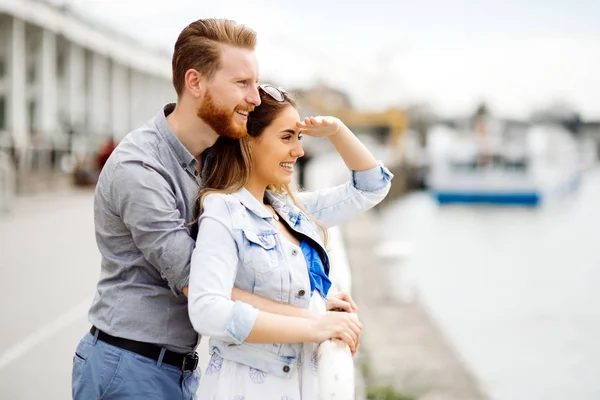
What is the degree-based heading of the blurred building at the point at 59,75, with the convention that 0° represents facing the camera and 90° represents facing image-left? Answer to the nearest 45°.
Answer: approximately 315°

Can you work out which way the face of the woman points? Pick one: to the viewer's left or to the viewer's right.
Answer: to the viewer's right

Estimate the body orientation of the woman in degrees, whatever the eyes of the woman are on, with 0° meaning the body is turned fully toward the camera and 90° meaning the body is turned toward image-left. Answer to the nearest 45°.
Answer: approximately 315°

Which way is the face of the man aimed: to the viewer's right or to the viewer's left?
to the viewer's right

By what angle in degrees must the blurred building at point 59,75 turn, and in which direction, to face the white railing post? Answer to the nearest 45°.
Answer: approximately 45° to its right

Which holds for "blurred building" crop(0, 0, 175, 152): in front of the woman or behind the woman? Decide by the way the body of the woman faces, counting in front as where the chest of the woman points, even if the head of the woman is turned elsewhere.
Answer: behind
